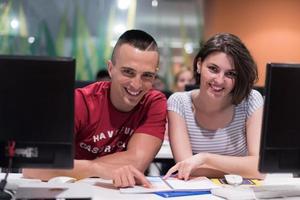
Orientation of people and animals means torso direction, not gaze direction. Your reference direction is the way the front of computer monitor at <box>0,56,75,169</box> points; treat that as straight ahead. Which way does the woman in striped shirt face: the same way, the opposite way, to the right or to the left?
the opposite way

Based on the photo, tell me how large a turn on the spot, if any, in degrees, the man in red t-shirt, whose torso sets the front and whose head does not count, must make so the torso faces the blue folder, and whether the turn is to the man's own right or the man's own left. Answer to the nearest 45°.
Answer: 0° — they already face it

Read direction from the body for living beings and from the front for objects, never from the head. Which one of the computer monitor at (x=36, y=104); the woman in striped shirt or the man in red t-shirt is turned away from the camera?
the computer monitor

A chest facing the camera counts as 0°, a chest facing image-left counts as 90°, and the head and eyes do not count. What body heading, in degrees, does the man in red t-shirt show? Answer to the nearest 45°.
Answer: approximately 0°

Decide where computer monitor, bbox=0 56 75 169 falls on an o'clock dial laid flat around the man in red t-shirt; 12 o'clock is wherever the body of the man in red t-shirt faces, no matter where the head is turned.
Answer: The computer monitor is roughly at 1 o'clock from the man in red t-shirt.

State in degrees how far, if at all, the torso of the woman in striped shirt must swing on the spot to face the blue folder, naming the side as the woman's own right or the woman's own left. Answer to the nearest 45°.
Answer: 0° — they already face it

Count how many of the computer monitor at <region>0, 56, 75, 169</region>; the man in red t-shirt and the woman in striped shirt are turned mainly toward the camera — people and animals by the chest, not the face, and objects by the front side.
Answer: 2

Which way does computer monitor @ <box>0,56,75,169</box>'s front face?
away from the camera

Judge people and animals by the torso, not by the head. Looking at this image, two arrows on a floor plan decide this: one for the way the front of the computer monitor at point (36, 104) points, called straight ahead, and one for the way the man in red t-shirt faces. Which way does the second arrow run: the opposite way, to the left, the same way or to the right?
the opposite way
